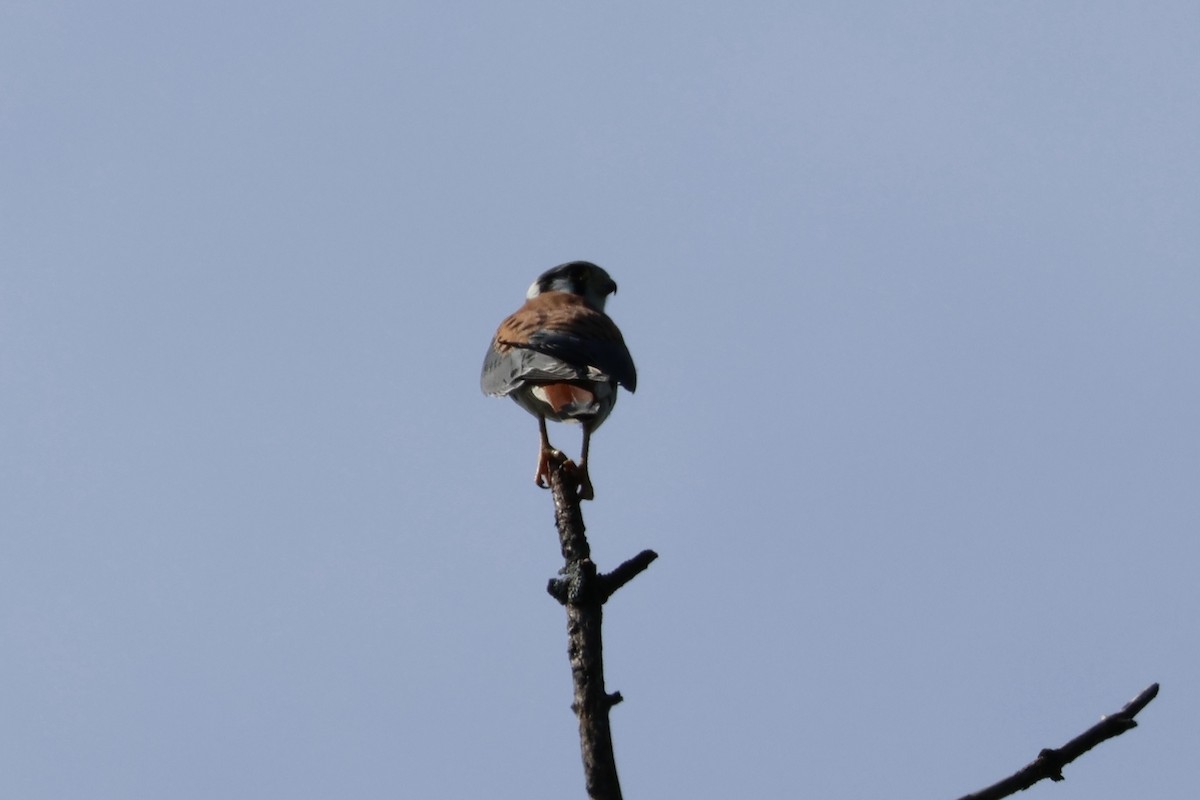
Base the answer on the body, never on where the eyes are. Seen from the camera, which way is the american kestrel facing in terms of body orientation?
away from the camera
